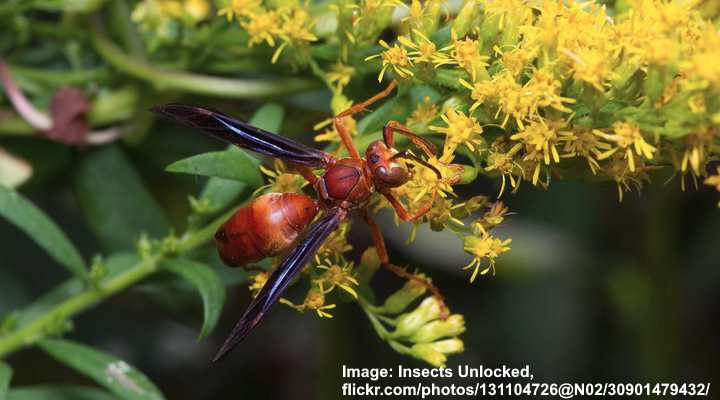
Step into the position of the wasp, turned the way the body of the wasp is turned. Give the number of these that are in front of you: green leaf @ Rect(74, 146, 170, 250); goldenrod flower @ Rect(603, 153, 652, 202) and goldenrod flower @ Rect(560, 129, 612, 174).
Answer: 2

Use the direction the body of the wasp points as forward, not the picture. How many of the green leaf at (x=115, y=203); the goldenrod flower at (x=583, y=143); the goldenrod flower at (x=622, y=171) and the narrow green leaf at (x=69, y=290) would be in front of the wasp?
2

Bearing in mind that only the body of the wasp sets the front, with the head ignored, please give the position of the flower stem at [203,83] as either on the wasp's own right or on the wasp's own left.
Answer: on the wasp's own left

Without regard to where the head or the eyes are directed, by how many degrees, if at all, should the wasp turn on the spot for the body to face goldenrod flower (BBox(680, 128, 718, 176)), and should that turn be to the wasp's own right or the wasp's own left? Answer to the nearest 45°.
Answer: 0° — it already faces it

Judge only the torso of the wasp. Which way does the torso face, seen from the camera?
to the viewer's right

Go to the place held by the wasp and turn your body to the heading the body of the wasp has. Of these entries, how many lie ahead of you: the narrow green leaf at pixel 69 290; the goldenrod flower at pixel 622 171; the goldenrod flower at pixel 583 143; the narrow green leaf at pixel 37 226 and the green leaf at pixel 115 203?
2

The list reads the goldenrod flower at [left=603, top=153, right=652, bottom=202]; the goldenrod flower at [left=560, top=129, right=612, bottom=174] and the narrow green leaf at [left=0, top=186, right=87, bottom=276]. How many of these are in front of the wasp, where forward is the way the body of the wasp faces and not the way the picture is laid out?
2
